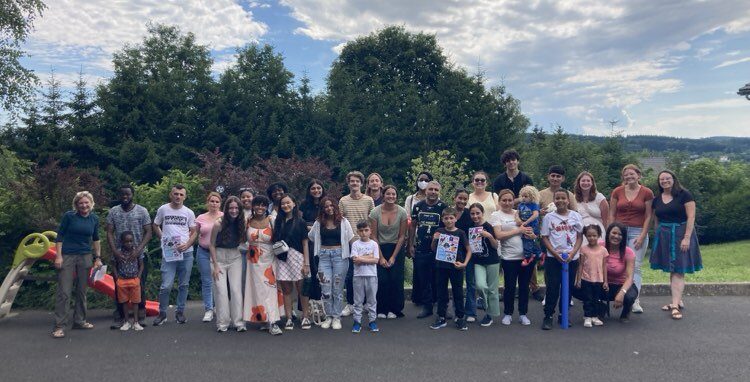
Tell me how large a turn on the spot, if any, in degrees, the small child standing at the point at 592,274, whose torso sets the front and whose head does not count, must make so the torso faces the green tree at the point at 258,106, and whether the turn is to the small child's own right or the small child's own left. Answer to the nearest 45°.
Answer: approximately 135° to the small child's own right

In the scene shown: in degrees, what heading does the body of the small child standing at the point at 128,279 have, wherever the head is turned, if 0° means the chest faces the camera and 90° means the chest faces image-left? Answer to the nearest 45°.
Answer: approximately 0°

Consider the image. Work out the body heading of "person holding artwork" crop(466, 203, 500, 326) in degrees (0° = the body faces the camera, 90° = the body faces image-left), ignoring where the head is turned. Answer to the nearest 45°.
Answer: approximately 45°

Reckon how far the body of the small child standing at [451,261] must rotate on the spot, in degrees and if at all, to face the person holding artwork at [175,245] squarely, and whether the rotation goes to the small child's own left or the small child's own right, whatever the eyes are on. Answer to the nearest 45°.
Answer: approximately 90° to the small child's own right

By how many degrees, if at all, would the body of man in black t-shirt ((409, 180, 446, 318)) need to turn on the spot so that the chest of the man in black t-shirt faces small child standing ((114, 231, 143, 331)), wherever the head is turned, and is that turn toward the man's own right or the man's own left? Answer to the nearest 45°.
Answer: approximately 90° to the man's own right
